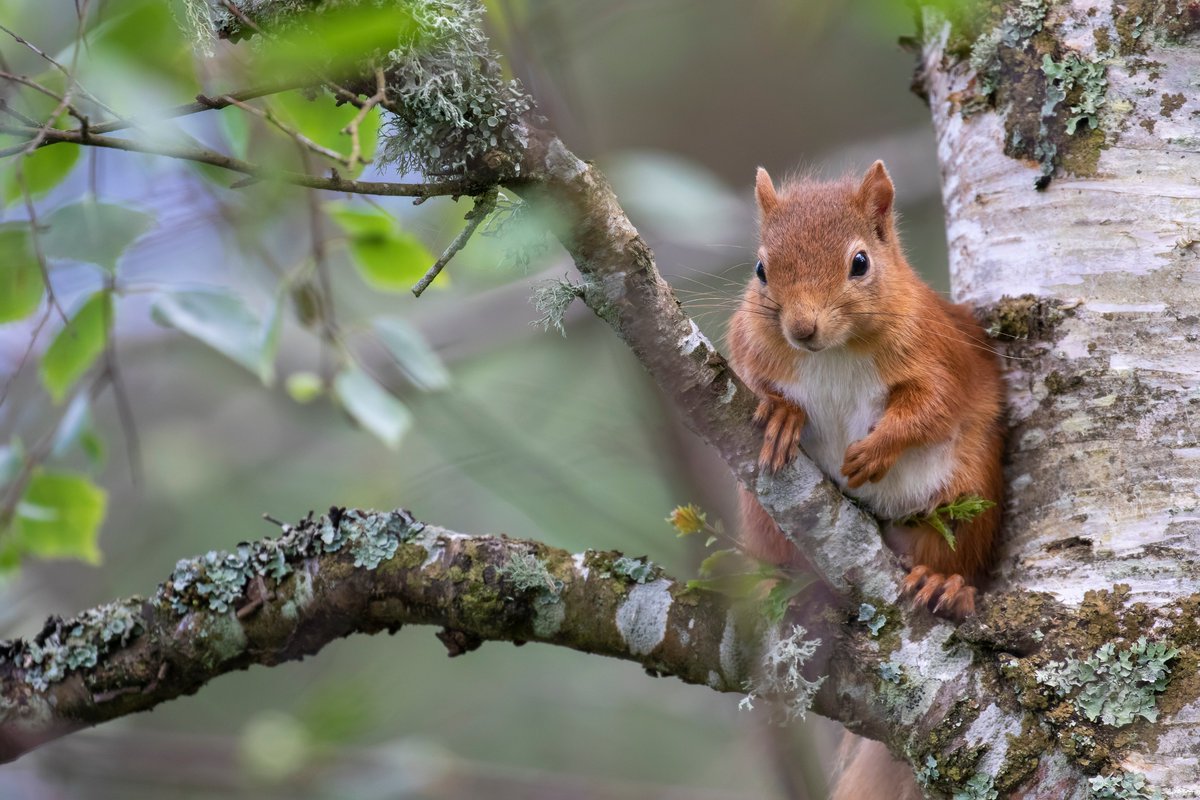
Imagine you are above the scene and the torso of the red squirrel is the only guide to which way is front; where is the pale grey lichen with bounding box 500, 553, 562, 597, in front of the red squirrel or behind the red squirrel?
in front

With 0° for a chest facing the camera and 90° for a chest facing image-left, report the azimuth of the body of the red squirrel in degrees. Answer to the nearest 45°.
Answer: approximately 45°

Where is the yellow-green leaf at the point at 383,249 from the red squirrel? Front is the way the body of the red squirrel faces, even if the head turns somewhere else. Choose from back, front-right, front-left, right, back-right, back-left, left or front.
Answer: front-right

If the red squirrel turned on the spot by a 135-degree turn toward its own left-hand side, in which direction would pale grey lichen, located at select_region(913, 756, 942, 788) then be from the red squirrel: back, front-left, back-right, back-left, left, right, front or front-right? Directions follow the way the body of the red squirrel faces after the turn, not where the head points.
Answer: right

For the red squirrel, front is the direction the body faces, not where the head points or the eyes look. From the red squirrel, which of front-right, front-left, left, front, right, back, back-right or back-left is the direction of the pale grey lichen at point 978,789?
front-left

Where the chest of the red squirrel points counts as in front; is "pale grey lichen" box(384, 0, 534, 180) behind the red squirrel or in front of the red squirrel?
in front

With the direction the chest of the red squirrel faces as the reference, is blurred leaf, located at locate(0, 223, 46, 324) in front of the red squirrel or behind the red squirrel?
in front
